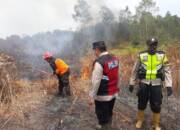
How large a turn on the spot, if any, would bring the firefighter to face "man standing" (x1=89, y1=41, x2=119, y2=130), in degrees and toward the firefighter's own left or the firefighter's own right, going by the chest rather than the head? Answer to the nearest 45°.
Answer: approximately 90° to the firefighter's own left

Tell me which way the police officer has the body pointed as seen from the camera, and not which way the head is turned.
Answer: toward the camera

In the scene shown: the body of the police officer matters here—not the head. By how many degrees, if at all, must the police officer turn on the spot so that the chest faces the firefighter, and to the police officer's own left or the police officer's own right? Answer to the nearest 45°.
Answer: approximately 135° to the police officer's own right

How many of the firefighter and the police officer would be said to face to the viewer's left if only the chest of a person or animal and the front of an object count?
1

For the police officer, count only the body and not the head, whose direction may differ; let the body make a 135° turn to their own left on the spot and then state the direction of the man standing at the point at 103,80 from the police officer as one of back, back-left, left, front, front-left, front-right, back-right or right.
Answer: back

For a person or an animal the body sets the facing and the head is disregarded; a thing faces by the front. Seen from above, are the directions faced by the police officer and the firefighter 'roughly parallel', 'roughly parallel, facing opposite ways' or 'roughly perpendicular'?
roughly perpendicular

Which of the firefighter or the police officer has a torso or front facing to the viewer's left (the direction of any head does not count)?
the firefighter

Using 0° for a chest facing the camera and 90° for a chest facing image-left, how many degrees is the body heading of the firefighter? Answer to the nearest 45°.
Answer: approximately 90°
